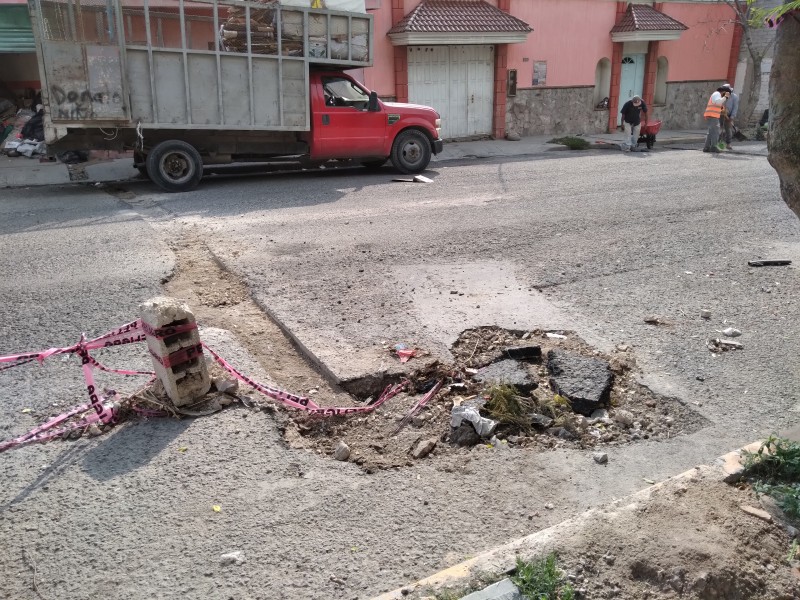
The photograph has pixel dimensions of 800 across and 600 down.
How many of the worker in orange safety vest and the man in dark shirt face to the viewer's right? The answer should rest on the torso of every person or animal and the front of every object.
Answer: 1

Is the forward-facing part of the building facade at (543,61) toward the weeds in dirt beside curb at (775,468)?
yes

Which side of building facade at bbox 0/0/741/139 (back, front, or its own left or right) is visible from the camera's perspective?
front

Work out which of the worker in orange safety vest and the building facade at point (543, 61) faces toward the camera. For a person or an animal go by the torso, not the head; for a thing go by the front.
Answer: the building facade

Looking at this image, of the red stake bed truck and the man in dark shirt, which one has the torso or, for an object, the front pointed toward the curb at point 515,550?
the man in dark shirt

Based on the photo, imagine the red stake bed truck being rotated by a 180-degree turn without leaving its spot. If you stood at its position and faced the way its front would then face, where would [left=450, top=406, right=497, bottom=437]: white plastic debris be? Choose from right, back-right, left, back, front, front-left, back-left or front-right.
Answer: left

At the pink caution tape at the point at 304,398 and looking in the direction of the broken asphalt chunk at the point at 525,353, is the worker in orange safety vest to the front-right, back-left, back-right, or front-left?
front-left

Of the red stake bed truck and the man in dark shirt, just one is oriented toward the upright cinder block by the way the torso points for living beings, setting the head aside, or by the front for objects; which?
the man in dark shirt

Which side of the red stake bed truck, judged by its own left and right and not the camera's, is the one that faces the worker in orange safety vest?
front

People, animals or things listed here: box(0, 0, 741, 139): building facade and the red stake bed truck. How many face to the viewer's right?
1

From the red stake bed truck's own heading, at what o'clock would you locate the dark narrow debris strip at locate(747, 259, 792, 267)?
The dark narrow debris strip is roughly at 2 o'clock from the red stake bed truck.

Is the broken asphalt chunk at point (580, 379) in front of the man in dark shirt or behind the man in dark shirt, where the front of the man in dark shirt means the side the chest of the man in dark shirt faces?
in front

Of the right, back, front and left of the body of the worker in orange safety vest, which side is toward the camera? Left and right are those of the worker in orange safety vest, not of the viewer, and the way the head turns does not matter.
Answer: right
